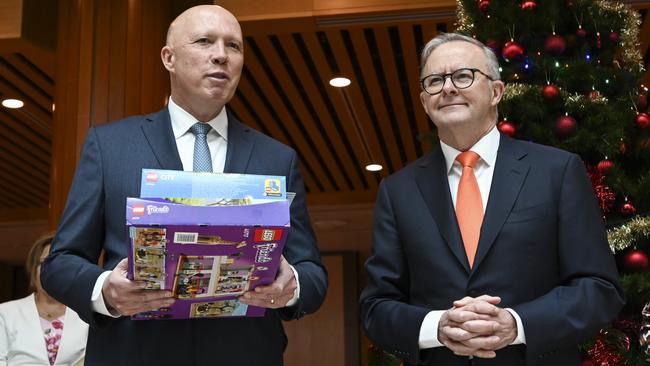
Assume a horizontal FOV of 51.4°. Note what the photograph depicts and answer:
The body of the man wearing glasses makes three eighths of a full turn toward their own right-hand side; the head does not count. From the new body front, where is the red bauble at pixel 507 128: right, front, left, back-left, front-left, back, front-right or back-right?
front-right

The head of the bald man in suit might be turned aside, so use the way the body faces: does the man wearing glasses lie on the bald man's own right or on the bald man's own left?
on the bald man's own left

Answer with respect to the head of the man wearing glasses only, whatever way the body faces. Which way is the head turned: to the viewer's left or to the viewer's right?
to the viewer's left

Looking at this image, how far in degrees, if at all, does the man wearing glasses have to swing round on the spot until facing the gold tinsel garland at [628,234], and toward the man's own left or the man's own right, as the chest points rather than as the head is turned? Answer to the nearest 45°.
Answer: approximately 135° to the man's own left

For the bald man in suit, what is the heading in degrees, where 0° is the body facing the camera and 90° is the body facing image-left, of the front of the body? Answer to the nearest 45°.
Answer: approximately 0°

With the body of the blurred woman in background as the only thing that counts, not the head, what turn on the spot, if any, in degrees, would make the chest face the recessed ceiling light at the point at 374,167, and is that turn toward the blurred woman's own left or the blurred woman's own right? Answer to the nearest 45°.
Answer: approximately 90° to the blurred woman's own left

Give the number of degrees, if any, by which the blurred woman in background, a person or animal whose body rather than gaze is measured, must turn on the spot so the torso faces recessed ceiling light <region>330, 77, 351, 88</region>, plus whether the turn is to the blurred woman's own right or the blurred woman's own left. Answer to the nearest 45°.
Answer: approximately 90° to the blurred woman's own left

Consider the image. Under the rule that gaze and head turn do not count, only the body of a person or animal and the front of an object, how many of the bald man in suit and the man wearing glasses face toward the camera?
2

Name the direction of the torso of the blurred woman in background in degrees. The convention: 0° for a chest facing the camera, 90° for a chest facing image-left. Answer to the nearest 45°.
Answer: approximately 315°

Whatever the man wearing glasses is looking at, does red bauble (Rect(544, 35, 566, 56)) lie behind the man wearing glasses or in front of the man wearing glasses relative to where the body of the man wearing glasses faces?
behind

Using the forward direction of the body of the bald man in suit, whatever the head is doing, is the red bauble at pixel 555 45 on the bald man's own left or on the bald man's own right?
on the bald man's own left
